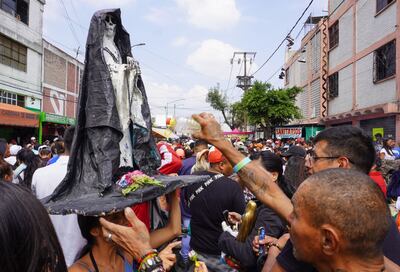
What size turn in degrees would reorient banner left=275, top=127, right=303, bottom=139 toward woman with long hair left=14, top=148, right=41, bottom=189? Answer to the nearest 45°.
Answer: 0° — it already faces them

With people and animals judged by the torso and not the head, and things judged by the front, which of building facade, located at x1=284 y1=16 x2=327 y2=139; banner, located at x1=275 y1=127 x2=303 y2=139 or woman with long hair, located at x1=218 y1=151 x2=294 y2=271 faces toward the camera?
the banner

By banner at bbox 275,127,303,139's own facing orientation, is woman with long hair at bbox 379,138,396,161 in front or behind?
in front

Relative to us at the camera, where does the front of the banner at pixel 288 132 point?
facing the viewer

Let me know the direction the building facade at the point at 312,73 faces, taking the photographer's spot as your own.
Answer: facing to the left of the viewer

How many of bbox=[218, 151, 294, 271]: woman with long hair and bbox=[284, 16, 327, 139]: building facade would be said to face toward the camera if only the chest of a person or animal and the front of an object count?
0

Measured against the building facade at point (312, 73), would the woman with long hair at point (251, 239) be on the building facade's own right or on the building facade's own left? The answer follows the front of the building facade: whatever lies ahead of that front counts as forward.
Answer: on the building facade's own left
